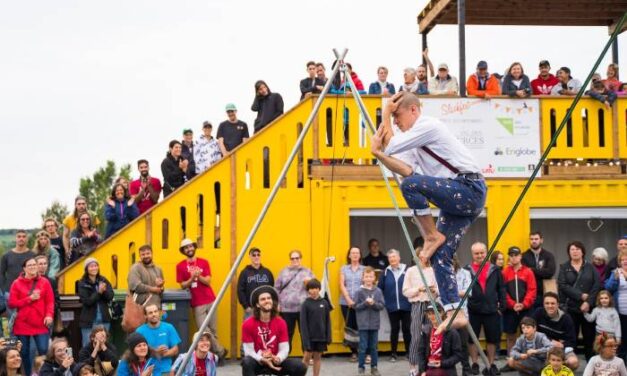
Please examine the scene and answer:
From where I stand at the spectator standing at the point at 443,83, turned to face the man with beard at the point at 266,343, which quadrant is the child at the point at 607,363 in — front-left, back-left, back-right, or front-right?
front-left

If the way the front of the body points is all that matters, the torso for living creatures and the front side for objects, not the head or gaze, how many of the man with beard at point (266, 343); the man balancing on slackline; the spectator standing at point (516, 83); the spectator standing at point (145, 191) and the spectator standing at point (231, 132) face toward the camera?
4

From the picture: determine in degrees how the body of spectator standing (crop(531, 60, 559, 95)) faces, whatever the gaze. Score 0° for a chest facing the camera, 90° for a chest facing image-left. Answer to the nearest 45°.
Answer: approximately 0°

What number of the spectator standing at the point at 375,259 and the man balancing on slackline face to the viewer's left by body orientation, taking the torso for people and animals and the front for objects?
1

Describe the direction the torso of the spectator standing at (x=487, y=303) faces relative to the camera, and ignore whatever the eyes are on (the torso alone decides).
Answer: toward the camera

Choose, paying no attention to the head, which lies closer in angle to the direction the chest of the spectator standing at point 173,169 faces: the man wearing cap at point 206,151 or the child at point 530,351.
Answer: the child

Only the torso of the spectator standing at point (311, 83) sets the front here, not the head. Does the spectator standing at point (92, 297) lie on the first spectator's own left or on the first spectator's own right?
on the first spectator's own right

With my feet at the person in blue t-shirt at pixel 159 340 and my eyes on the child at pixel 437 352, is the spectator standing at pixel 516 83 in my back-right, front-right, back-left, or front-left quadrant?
front-left

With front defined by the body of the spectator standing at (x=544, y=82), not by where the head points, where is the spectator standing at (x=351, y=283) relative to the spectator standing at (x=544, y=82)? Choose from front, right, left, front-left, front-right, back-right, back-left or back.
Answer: front-right

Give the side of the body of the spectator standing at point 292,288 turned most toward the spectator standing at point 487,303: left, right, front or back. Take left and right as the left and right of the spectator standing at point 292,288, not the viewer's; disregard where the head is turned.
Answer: left

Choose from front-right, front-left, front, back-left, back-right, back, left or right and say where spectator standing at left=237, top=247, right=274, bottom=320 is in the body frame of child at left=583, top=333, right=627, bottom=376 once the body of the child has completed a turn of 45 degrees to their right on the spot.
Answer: front-right
